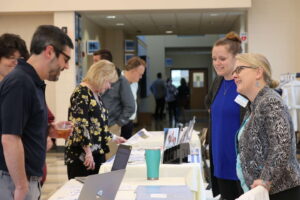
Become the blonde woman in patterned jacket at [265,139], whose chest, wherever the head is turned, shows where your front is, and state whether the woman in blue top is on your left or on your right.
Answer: on your right

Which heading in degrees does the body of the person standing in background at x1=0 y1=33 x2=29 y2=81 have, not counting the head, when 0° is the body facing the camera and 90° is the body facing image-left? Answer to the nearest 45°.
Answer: approximately 315°

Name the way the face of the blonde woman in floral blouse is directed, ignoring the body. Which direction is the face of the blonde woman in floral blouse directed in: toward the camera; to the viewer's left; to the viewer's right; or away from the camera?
to the viewer's right

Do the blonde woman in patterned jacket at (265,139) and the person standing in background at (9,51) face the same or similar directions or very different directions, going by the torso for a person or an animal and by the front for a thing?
very different directions

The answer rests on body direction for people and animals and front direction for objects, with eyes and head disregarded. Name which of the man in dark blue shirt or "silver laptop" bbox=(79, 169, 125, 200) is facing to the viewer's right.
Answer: the man in dark blue shirt

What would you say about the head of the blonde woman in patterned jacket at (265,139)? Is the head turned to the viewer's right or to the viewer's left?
to the viewer's left

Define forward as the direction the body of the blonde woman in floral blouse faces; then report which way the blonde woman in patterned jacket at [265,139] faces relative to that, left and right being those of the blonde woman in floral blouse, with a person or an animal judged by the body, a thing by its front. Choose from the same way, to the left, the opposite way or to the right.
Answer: the opposite way

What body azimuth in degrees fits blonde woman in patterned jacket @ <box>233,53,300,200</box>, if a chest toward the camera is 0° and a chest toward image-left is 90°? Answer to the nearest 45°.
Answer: approximately 90°

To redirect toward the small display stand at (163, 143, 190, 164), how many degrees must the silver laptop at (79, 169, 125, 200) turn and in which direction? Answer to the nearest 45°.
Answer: approximately 45° to its right

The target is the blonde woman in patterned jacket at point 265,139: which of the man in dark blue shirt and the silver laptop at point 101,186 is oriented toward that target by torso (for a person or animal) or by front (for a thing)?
the man in dark blue shirt

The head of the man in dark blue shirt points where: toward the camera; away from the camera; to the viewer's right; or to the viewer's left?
to the viewer's right

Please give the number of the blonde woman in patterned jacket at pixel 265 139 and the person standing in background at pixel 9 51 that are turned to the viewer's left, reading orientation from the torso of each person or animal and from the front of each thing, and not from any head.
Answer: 1

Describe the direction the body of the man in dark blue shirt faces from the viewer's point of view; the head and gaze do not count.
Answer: to the viewer's right
